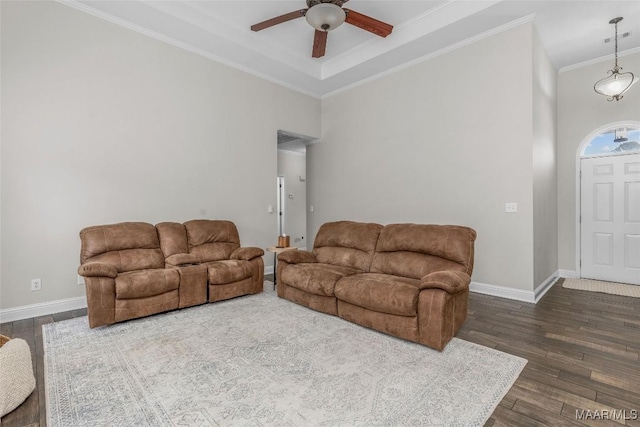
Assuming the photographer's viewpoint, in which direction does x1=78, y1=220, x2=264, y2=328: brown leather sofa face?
facing the viewer and to the right of the viewer

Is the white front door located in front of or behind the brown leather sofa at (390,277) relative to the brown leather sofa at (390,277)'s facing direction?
behind

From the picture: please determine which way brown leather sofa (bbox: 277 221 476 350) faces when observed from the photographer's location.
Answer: facing the viewer and to the left of the viewer

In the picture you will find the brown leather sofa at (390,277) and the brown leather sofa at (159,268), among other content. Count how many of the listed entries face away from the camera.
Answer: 0

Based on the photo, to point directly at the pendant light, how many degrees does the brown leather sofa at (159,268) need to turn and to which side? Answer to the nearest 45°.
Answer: approximately 45° to its left
